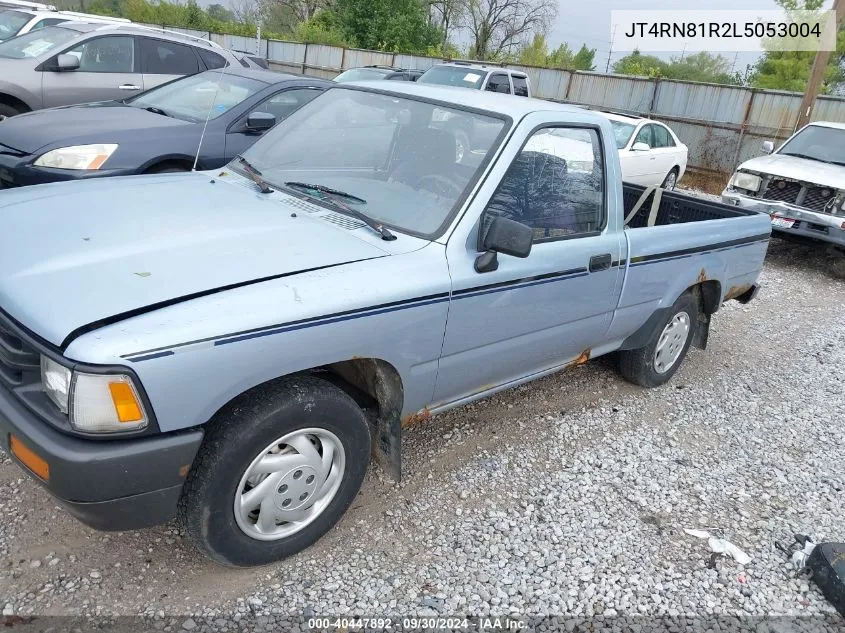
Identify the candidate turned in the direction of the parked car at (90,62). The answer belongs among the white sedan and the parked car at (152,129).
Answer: the white sedan

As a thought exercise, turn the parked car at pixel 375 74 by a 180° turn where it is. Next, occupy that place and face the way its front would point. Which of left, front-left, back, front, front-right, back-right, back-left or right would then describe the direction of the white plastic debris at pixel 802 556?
back-right

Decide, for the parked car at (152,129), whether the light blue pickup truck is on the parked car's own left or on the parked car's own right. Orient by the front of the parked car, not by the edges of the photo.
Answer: on the parked car's own left

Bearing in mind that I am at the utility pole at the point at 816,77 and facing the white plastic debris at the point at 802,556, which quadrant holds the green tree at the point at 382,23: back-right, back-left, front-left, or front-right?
back-right

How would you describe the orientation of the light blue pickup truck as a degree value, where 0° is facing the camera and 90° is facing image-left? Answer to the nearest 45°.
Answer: approximately 45°

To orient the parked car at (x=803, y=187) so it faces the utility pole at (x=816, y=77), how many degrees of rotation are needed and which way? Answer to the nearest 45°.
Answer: approximately 135° to its right

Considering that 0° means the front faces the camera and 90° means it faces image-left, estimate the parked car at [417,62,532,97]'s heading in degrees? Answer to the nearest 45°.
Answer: approximately 45°

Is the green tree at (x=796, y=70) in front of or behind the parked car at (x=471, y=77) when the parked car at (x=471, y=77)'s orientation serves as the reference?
behind

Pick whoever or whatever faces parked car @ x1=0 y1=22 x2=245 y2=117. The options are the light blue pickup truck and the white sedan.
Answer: the white sedan
